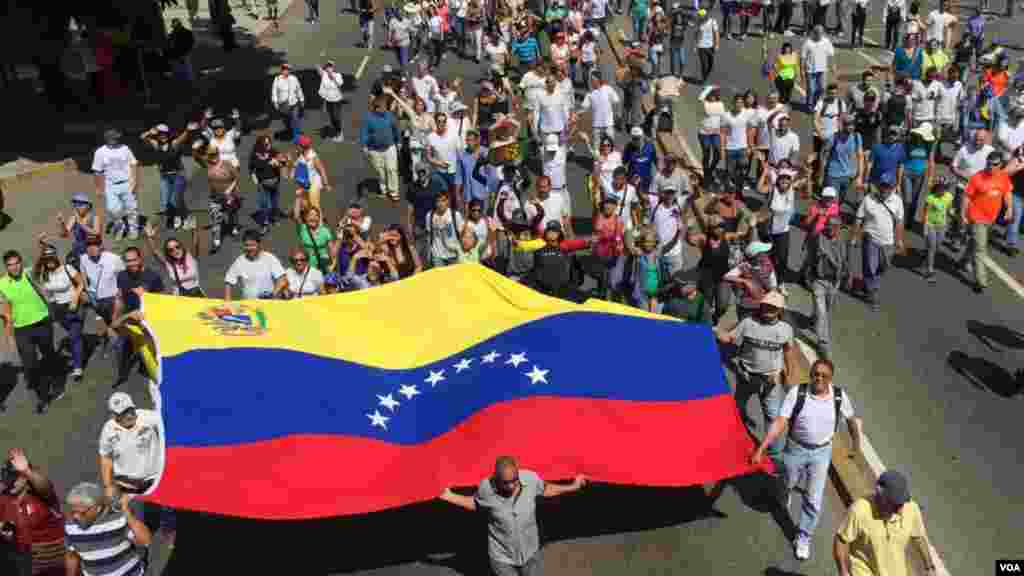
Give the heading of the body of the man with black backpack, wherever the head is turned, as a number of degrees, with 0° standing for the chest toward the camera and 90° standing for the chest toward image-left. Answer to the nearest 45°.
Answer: approximately 0°

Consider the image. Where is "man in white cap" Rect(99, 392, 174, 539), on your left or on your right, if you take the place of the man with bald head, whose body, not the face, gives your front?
on your right

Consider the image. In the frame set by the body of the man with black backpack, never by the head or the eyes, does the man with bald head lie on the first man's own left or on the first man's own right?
on the first man's own right

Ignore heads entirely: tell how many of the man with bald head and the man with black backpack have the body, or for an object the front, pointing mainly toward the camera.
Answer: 2

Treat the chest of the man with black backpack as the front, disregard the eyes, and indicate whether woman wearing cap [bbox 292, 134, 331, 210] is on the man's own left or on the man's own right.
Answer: on the man's own right

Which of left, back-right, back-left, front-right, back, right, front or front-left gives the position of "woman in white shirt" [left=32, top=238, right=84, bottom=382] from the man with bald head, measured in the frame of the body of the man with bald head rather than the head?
back-right

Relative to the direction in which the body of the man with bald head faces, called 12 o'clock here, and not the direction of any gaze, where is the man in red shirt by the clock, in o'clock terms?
The man in red shirt is roughly at 3 o'clock from the man with bald head.

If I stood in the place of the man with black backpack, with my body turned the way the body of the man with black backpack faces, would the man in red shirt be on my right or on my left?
on my right

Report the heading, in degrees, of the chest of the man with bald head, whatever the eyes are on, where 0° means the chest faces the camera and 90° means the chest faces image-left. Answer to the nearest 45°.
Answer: approximately 0°

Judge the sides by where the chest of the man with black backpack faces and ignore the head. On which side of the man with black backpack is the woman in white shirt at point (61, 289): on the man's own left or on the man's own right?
on the man's own right
